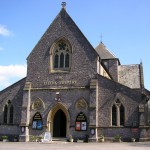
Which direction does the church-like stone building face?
toward the camera
